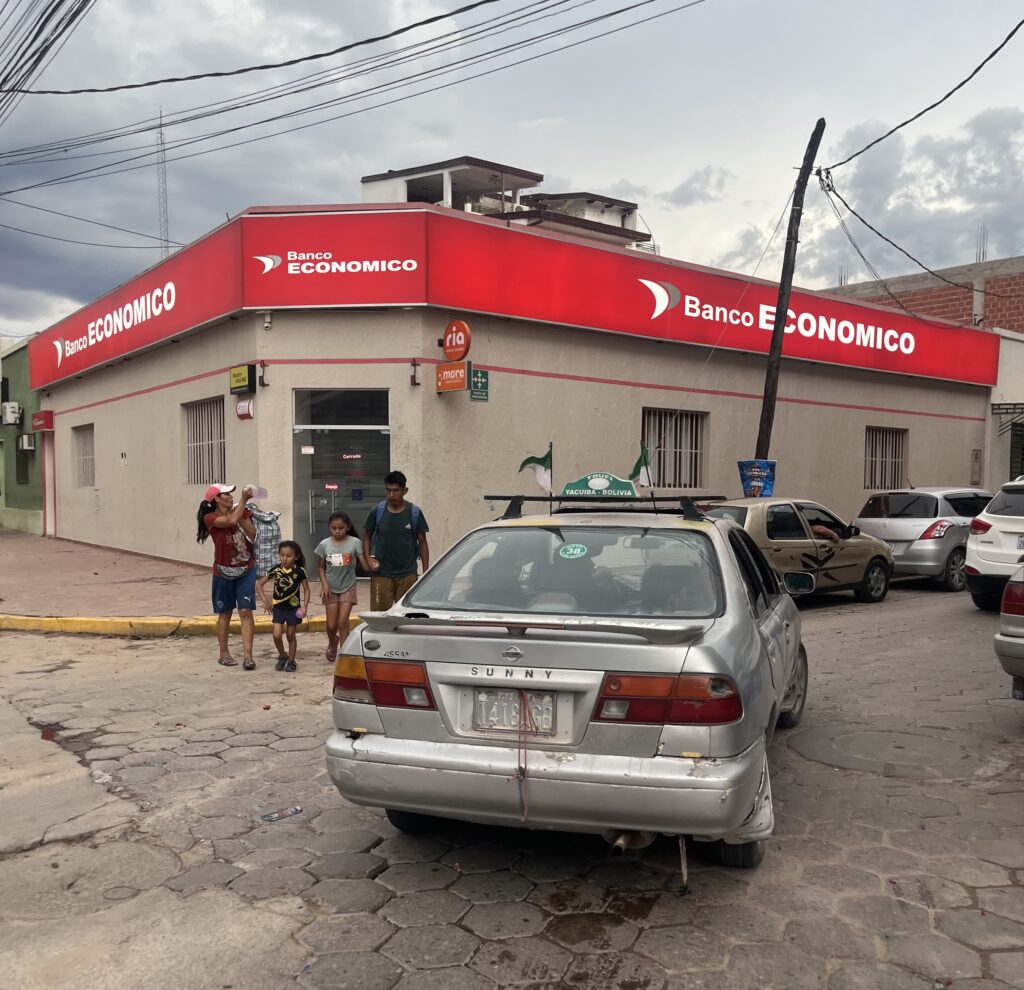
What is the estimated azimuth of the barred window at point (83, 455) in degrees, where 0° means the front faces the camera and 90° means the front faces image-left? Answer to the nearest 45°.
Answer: approximately 45°

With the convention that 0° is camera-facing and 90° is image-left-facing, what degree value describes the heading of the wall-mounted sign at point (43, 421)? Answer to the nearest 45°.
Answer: approximately 45°

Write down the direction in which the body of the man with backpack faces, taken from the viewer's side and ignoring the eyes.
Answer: toward the camera

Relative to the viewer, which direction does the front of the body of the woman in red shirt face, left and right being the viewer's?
facing the viewer and to the right of the viewer

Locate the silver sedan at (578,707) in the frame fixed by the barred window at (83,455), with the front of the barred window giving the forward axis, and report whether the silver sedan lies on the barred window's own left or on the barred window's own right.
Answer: on the barred window's own left

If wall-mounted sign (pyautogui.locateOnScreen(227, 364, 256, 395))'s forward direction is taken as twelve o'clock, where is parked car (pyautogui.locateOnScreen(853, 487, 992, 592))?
The parked car is roughly at 8 o'clock from the wall-mounted sign.

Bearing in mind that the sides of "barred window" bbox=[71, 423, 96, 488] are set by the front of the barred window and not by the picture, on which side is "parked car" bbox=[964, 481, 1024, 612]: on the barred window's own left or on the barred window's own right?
on the barred window's own left

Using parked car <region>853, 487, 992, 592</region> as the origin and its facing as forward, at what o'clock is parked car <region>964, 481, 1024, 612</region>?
parked car <region>964, 481, 1024, 612</region> is roughly at 4 o'clock from parked car <region>853, 487, 992, 592</region>.

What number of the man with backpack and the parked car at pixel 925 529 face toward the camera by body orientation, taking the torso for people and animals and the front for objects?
1

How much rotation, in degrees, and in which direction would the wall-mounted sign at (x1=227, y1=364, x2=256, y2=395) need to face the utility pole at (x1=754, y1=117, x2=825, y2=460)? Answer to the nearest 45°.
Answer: approximately 135° to its left

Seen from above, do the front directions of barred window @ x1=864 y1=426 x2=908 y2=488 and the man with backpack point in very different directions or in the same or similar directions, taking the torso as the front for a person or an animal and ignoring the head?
same or similar directions

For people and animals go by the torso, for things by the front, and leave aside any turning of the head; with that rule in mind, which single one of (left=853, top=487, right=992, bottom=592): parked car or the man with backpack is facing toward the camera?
the man with backpack

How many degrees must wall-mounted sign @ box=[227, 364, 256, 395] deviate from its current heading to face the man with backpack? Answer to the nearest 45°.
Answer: approximately 45° to its left

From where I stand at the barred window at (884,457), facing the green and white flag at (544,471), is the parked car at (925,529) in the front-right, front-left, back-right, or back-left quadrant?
front-left

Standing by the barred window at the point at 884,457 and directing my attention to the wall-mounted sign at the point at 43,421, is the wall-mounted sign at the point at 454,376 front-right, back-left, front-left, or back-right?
front-left

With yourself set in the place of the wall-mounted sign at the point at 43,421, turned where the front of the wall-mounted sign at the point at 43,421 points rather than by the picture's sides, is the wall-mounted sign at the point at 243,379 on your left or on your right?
on your left
